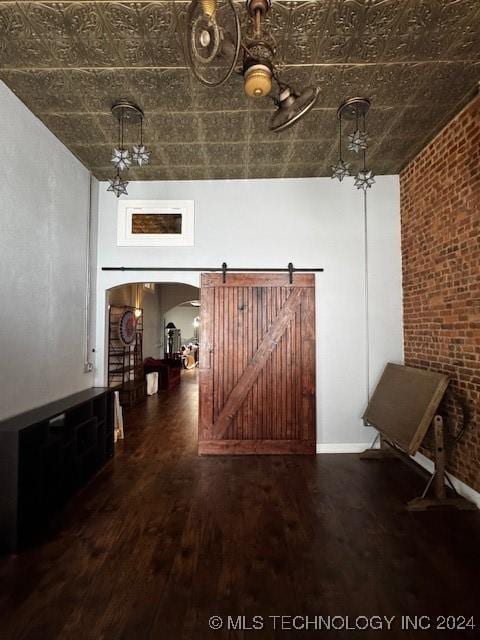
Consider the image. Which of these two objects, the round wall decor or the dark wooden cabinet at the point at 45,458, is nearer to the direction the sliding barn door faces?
the dark wooden cabinet

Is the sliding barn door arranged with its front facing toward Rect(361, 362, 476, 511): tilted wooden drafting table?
no

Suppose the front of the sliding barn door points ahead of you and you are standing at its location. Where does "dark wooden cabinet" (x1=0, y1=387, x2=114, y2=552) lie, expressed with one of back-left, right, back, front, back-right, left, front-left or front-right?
front-right

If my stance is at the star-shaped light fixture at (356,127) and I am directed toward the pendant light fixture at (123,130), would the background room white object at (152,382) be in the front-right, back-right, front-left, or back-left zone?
front-right

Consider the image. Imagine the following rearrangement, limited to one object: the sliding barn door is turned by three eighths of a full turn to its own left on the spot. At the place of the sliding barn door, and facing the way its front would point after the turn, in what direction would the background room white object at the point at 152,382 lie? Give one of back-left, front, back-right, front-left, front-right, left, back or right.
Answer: left

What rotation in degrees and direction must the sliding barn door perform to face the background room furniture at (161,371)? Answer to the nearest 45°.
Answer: approximately 135° to its right

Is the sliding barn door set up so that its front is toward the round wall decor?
no

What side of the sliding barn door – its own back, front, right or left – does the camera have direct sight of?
front
